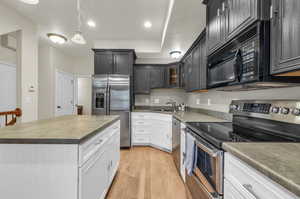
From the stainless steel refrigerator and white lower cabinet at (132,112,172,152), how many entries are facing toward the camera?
2

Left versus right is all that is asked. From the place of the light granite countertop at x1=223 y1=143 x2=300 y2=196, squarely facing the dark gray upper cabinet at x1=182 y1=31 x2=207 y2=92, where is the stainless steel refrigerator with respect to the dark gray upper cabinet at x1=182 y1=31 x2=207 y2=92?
left

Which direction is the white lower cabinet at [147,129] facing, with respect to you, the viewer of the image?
facing the viewer

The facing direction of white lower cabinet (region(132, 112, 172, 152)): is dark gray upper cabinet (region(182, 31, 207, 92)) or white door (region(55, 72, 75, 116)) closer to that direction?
the dark gray upper cabinet

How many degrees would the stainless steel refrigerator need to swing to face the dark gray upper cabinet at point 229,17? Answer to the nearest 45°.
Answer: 0° — it already faces it

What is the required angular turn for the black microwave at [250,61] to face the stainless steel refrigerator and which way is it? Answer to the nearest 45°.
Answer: approximately 45° to its right

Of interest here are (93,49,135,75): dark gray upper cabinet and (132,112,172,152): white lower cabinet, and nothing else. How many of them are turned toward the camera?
2

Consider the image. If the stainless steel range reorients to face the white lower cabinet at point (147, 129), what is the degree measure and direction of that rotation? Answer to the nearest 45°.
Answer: approximately 90° to its right

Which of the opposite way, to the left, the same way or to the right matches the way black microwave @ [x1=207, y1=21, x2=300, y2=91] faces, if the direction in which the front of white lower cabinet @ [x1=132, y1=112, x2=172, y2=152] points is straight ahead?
to the right

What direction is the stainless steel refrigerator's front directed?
toward the camera

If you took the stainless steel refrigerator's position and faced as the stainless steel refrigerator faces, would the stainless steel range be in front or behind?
in front

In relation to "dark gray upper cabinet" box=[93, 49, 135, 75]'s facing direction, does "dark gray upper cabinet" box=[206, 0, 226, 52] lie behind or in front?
in front

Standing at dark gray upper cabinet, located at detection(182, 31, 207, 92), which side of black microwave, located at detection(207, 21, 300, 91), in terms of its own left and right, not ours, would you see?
right

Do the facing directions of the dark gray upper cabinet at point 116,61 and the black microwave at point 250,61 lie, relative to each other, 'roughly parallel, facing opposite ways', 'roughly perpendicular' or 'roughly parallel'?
roughly perpendicular
